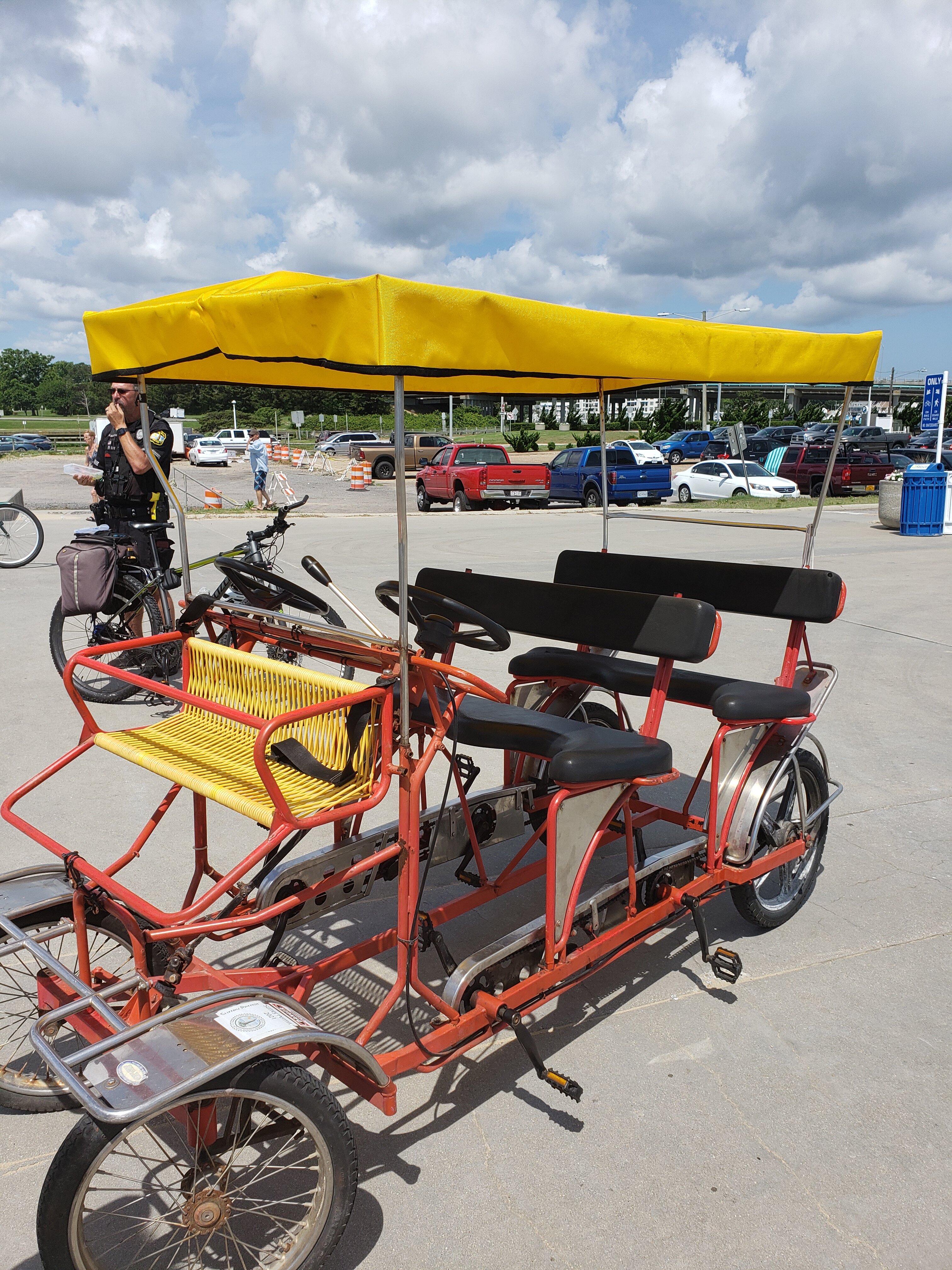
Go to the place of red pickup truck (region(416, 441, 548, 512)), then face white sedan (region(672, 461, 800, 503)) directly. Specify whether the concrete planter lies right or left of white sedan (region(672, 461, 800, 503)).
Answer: right

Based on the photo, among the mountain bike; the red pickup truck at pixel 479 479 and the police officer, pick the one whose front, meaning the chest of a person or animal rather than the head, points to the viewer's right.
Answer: the mountain bike

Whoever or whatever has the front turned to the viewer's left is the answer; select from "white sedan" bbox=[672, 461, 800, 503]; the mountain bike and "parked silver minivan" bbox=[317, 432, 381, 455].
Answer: the parked silver minivan

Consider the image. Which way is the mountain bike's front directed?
to the viewer's right

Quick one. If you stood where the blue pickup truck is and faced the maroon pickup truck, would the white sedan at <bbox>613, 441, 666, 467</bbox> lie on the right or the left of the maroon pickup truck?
left

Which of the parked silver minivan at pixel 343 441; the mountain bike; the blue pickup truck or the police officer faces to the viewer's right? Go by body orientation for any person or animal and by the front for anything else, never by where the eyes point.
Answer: the mountain bike

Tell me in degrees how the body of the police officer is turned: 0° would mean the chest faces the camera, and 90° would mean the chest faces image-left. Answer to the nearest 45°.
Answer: approximately 45°

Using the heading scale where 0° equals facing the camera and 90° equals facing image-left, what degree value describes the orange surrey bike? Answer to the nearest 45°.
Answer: approximately 45°
